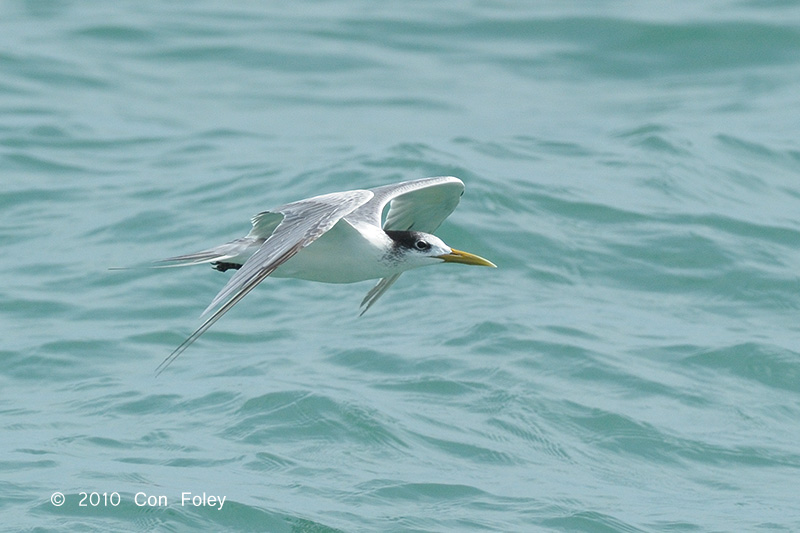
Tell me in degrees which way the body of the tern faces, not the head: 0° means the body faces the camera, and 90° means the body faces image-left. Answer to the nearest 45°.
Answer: approximately 270°
